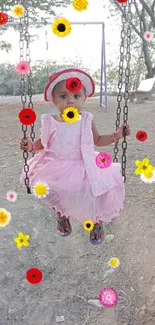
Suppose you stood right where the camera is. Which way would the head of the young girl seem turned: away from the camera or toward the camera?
toward the camera

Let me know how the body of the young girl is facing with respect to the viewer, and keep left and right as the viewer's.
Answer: facing the viewer

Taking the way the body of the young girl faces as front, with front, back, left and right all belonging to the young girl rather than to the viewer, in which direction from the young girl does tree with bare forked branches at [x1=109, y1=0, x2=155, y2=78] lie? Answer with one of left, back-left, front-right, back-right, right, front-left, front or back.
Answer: back
